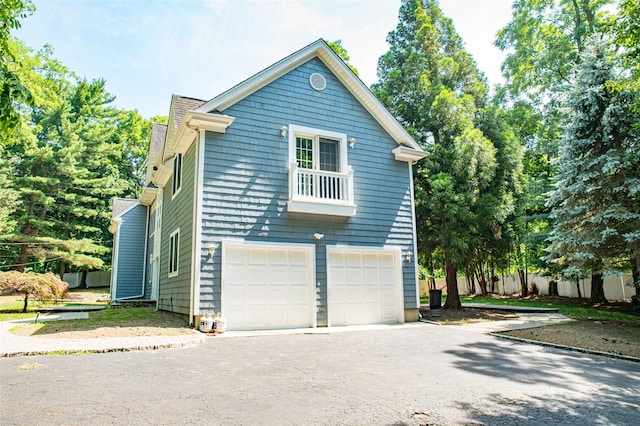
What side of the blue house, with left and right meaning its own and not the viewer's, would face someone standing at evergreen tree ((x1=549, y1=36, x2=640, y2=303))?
left

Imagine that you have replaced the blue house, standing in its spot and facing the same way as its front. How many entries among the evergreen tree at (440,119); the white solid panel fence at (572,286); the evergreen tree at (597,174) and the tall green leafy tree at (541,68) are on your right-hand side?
0

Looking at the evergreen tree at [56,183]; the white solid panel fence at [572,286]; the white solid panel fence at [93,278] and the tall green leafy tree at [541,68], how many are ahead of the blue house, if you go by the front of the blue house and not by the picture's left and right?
0

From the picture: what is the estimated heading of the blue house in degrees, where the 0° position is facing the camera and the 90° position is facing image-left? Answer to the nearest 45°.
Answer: approximately 0°

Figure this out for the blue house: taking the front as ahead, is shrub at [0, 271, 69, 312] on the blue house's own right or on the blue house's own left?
on the blue house's own right

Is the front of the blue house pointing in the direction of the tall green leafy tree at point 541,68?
no

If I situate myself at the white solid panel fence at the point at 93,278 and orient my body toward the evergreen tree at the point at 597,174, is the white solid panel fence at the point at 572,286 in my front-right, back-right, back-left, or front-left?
front-left

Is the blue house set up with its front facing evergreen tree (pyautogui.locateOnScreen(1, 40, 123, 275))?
no

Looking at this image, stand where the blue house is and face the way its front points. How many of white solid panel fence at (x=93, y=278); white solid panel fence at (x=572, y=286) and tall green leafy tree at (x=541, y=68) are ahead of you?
0

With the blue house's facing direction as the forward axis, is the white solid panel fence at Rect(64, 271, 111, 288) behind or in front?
behind

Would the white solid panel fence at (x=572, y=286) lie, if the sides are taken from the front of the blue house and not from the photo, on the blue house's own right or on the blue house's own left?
on the blue house's own left

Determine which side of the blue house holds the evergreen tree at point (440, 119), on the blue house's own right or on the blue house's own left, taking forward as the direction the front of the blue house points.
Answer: on the blue house's own left
